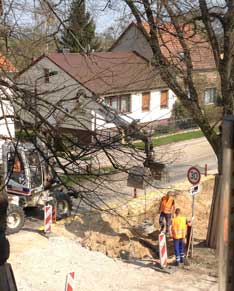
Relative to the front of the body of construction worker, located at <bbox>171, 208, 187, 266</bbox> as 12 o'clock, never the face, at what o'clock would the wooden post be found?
The wooden post is roughly at 6 o'clock from the construction worker.

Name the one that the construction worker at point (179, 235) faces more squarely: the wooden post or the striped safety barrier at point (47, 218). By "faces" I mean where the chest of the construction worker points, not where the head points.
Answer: the striped safety barrier

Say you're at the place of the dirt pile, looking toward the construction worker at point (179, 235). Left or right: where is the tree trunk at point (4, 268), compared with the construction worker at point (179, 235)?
right

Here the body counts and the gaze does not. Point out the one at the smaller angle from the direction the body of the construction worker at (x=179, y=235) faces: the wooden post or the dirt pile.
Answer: the dirt pile

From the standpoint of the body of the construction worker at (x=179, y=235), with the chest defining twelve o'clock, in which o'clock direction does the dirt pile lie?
The dirt pile is roughly at 11 o'clock from the construction worker.
